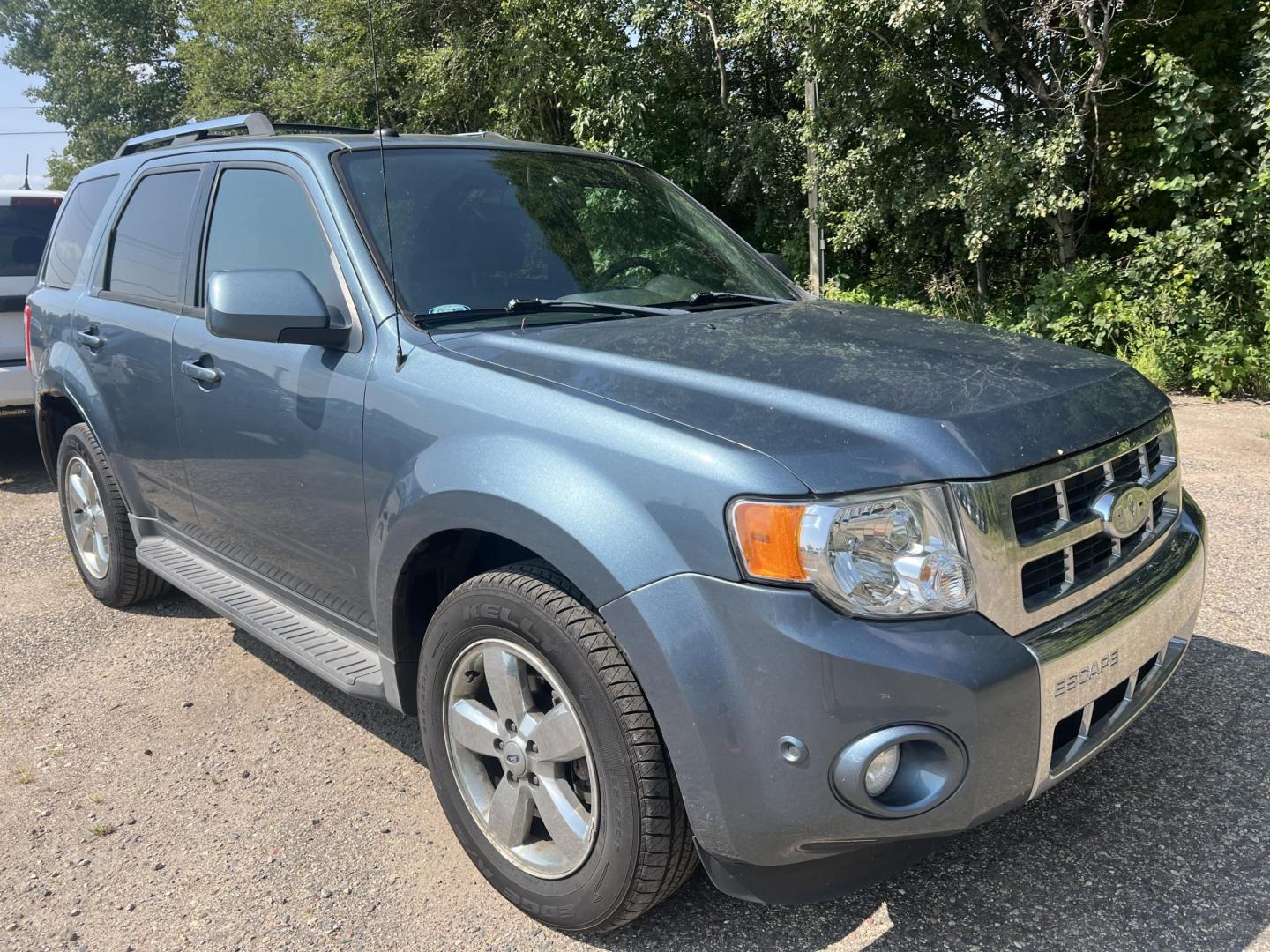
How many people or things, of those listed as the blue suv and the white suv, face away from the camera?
1

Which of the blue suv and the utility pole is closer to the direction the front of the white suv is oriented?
the utility pole

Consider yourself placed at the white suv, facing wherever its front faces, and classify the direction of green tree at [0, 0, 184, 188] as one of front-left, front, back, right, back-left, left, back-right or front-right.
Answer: front

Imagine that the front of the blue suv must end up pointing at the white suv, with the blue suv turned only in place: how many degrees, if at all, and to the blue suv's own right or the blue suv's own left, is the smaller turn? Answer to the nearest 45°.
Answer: approximately 180°

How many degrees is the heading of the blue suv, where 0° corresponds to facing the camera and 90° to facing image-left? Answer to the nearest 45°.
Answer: approximately 315°

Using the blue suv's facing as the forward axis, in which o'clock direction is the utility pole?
The utility pole is roughly at 8 o'clock from the blue suv.

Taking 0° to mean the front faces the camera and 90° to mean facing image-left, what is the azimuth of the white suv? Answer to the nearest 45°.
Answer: approximately 180°

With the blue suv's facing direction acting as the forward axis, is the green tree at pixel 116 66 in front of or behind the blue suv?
behind

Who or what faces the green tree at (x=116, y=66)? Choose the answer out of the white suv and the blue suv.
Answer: the white suv

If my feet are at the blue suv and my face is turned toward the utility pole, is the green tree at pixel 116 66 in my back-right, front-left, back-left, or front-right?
front-left

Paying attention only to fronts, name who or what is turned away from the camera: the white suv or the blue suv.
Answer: the white suv

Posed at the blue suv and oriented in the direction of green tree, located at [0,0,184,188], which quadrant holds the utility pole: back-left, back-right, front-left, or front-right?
front-right

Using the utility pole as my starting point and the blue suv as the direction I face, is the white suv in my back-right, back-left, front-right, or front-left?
front-right

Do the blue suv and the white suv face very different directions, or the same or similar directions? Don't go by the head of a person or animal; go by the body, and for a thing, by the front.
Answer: very different directions

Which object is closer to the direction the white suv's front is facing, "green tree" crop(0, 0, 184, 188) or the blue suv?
the green tree
